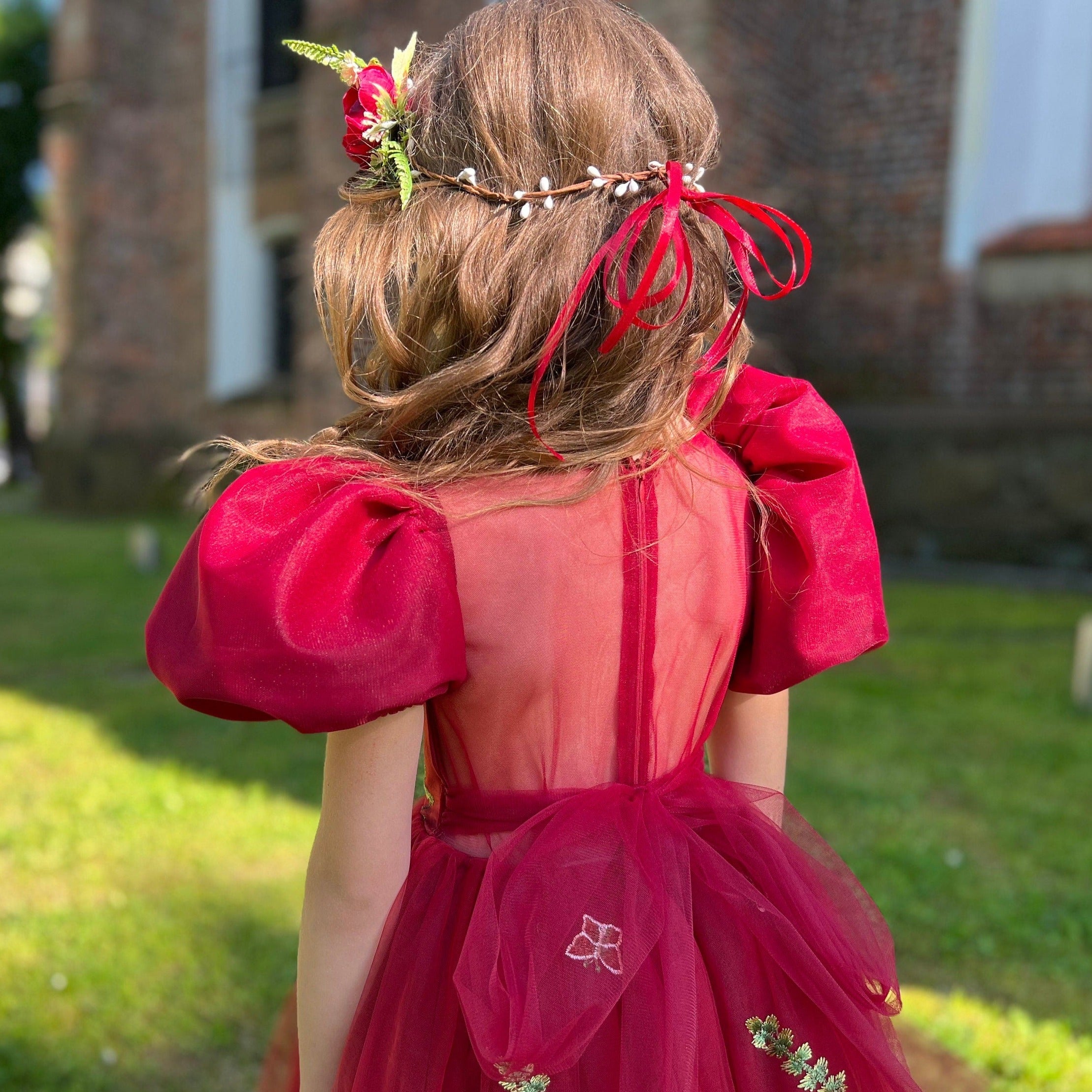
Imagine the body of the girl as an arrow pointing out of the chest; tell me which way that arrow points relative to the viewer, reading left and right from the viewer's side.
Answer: facing away from the viewer and to the left of the viewer

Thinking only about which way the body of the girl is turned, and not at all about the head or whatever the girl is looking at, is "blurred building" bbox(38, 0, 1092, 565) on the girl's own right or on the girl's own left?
on the girl's own right

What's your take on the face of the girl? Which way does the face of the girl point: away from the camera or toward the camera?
away from the camera
